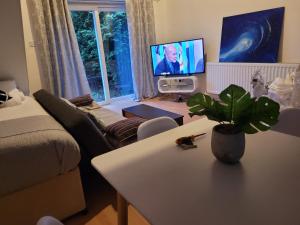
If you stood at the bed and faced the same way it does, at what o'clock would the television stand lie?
The television stand is roughly at 9 o'clock from the bed.

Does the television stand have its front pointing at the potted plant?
yes

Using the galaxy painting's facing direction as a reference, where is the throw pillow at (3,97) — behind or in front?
in front

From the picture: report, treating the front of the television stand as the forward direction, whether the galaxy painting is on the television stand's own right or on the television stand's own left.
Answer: on the television stand's own left

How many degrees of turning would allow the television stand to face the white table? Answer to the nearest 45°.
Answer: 0° — it already faces it

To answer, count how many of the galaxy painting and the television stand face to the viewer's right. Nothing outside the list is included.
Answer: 0

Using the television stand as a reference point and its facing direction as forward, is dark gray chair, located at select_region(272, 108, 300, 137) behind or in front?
in front

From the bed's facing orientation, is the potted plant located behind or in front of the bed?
in front

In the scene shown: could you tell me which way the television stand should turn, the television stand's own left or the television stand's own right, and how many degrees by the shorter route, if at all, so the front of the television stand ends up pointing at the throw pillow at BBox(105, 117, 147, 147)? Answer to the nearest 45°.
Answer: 0° — it already faces it

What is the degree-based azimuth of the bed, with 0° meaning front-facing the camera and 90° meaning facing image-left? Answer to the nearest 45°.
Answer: approximately 315°

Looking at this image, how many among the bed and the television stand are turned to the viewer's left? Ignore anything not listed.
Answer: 0

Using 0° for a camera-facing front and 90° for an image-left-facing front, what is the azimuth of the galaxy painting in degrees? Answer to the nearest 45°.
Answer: approximately 45°

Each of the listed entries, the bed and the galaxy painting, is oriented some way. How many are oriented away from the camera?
0
